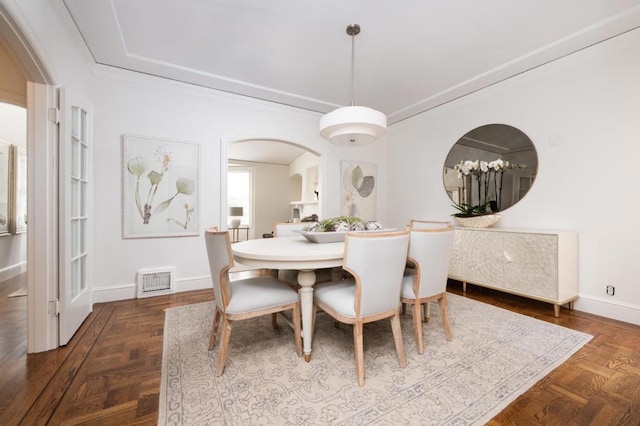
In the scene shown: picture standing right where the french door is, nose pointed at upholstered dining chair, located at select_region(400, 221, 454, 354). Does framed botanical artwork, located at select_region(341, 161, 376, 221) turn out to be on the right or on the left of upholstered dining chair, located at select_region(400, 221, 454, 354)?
left

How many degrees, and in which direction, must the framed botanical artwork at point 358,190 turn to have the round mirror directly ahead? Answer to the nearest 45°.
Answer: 0° — it already faces it

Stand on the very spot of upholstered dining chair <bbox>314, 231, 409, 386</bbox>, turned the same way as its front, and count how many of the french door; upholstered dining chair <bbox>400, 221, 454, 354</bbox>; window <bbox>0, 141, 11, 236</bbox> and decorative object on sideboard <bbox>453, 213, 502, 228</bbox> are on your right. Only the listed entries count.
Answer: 2

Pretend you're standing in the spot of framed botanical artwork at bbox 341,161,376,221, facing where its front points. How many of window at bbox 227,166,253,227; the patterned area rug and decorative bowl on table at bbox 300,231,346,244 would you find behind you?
1

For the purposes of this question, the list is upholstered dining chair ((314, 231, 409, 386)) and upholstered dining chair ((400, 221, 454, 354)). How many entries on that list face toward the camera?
0

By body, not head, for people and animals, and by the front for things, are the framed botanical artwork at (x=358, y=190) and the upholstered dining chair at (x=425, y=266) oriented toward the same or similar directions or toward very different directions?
very different directions

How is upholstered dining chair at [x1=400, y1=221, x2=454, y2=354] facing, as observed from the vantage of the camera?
facing away from the viewer and to the left of the viewer

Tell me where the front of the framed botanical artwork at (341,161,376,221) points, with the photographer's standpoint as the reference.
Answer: facing the viewer and to the right of the viewer

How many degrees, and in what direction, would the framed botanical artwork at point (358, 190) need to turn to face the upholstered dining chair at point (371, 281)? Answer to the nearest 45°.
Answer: approximately 45° to its right

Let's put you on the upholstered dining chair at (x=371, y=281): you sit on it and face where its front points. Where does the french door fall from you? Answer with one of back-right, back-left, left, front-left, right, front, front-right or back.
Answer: front-left

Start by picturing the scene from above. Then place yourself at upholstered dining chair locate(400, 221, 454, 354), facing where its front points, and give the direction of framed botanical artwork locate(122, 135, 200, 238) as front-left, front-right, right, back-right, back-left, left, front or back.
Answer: front-left

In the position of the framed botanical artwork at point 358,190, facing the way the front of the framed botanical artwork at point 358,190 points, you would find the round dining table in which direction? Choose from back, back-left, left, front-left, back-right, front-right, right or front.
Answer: front-right

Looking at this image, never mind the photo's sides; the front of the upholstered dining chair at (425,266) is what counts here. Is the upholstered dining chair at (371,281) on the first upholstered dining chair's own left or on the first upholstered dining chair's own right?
on the first upholstered dining chair's own left

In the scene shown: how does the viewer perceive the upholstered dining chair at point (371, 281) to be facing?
facing away from the viewer and to the left of the viewer
